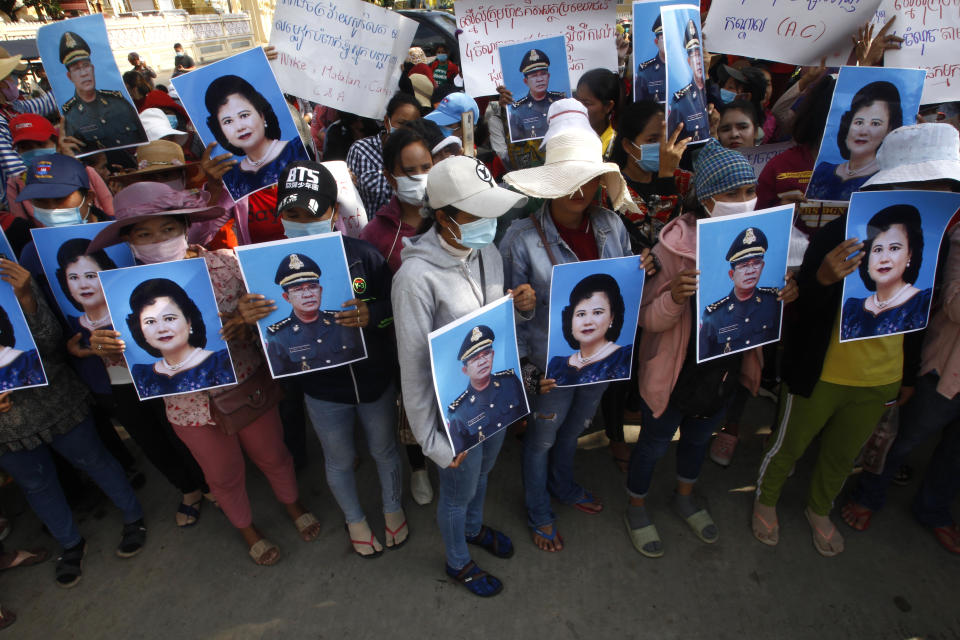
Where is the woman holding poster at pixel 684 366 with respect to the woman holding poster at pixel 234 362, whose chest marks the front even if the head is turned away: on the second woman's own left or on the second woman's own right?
on the second woman's own left

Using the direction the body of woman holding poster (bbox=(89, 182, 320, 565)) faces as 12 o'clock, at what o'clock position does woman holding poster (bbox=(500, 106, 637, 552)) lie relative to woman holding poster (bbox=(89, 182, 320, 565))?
woman holding poster (bbox=(500, 106, 637, 552)) is roughly at 10 o'clock from woman holding poster (bbox=(89, 182, 320, 565)).

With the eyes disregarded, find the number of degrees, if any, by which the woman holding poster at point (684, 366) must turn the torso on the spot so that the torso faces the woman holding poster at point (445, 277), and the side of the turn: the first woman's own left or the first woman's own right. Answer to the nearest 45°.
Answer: approximately 90° to the first woman's own right

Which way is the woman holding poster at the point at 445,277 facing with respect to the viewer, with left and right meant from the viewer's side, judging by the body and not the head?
facing the viewer and to the right of the viewer

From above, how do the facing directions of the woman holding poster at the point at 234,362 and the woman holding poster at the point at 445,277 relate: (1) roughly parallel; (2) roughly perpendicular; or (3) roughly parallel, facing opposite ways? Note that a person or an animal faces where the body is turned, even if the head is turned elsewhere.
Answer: roughly parallel

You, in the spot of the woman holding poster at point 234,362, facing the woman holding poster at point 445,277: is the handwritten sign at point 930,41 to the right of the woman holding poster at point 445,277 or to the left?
left

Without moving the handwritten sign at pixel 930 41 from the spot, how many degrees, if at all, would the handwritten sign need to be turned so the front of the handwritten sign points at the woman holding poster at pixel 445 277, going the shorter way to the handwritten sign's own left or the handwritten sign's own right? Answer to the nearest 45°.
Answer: approximately 45° to the handwritten sign's own right

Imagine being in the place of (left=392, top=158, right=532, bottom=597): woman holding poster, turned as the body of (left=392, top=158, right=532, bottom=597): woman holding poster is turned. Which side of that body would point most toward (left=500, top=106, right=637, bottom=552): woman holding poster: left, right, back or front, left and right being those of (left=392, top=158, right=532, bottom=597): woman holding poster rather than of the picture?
left

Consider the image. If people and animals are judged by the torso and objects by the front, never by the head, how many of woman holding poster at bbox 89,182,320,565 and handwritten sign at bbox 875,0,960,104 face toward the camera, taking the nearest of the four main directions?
2

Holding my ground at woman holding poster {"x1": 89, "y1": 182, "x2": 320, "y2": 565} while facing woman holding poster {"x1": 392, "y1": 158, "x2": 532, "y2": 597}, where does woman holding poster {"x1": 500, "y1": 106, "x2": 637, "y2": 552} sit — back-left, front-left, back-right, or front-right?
front-left

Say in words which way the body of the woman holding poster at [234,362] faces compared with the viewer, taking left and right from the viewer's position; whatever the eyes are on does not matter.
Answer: facing the viewer

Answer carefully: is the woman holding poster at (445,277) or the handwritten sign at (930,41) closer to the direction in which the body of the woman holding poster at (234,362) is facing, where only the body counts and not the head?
the woman holding poster
